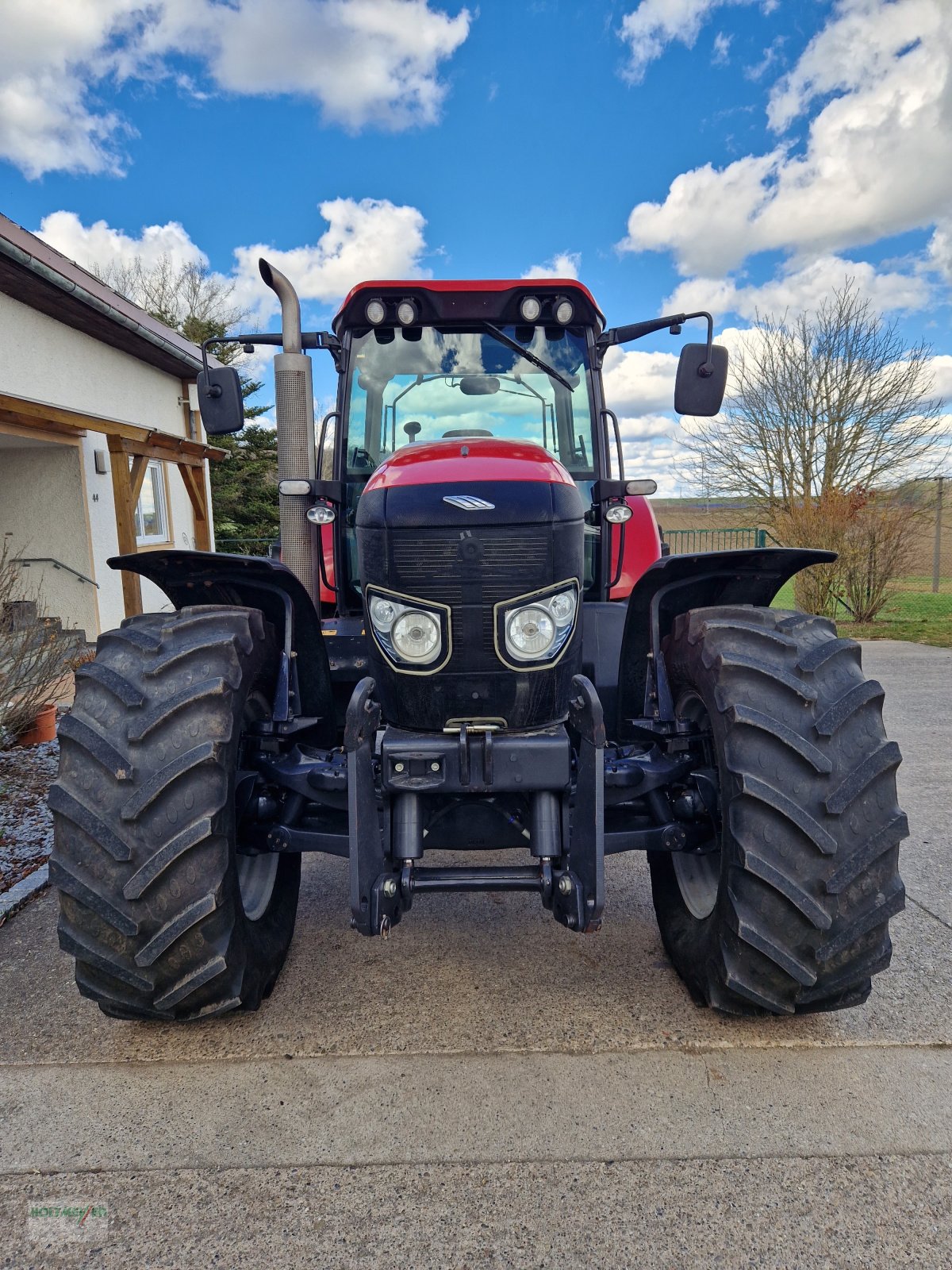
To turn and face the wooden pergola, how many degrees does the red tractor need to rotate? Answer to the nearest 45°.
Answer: approximately 135° to its right

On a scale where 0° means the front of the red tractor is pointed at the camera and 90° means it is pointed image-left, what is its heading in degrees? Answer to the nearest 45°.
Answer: approximately 0°

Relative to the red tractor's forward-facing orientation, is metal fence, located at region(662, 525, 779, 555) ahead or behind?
behind

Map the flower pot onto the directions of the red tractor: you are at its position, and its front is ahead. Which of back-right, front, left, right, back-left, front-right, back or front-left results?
back-right

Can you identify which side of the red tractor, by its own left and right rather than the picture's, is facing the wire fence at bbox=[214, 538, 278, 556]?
back

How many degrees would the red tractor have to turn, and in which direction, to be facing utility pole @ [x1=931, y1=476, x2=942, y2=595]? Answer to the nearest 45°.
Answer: approximately 135° to its left
